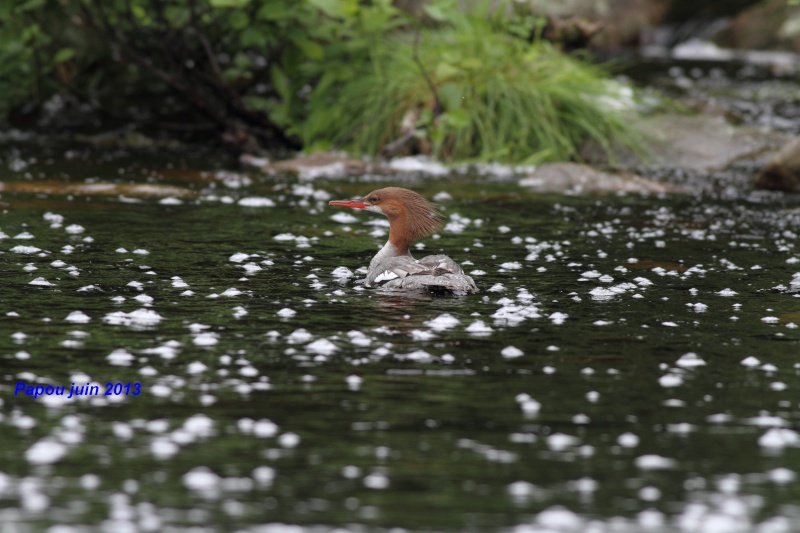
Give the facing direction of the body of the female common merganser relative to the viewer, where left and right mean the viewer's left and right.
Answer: facing to the left of the viewer

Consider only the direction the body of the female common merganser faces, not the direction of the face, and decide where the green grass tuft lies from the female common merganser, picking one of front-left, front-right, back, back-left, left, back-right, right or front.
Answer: right
